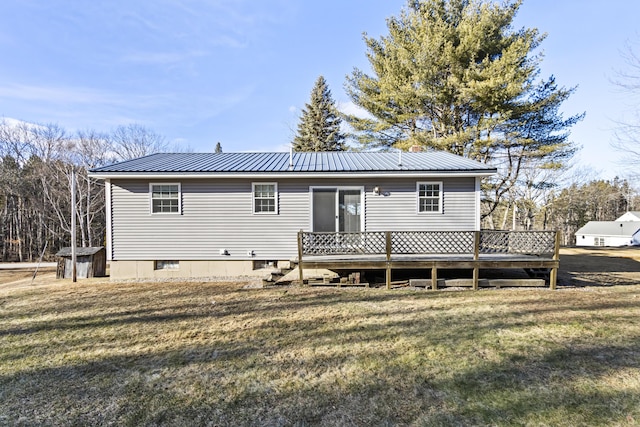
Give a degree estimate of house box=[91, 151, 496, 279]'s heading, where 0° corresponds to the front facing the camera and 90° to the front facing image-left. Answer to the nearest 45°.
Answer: approximately 180°

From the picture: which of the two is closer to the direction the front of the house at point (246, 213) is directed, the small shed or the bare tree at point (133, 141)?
the bare tree

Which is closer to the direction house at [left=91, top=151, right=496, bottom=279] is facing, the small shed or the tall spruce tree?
the tall spruce tree
